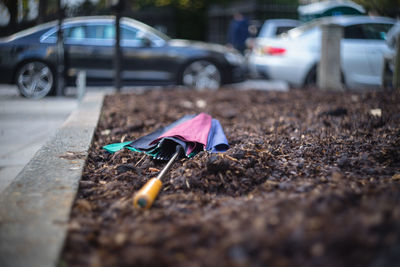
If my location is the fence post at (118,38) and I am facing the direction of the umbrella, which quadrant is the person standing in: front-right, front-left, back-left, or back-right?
back-left

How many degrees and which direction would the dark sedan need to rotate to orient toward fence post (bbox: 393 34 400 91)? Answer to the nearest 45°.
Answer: approximately 45° to its right

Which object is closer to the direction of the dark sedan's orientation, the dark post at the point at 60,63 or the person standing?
the person standing

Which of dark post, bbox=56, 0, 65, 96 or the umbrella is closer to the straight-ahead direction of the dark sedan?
the umbrella

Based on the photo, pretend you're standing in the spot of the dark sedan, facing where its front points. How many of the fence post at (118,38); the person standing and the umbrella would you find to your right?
2

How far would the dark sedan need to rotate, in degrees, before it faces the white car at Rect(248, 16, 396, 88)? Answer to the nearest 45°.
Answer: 0° — it already faces it

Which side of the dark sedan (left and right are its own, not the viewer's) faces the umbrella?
right

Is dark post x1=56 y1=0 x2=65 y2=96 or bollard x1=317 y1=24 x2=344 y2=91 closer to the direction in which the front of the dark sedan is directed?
the bollard

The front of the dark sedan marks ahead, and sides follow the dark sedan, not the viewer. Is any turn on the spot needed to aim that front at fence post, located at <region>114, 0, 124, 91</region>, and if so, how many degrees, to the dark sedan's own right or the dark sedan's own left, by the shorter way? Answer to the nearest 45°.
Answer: approximately 90° to the dark sedan's own right

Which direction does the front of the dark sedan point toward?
to the viewer's right
